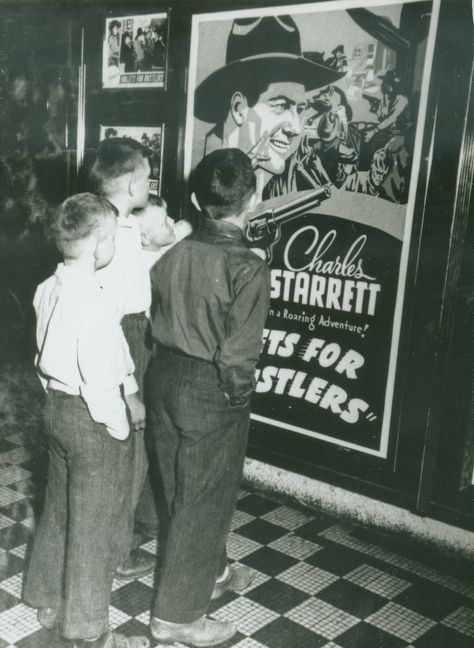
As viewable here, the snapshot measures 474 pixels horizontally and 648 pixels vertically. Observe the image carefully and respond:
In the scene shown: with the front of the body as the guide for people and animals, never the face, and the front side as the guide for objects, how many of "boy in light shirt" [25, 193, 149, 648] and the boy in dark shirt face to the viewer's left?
0

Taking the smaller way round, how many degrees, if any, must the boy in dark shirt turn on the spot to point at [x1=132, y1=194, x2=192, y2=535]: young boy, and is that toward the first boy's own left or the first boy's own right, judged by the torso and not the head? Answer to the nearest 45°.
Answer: approximately 45° to the first boy's own left

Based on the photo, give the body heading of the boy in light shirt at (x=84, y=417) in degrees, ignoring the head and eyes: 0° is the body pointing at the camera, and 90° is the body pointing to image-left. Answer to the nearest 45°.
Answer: approximately 225°

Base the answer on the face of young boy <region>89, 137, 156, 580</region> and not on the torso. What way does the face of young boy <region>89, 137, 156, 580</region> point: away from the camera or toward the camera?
away from the camera

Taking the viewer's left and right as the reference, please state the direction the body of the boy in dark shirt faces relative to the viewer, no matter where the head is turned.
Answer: facing away from the viewer and to the right of the viewer

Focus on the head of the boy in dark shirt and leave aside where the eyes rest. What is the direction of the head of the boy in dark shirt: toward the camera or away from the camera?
away from the camera
